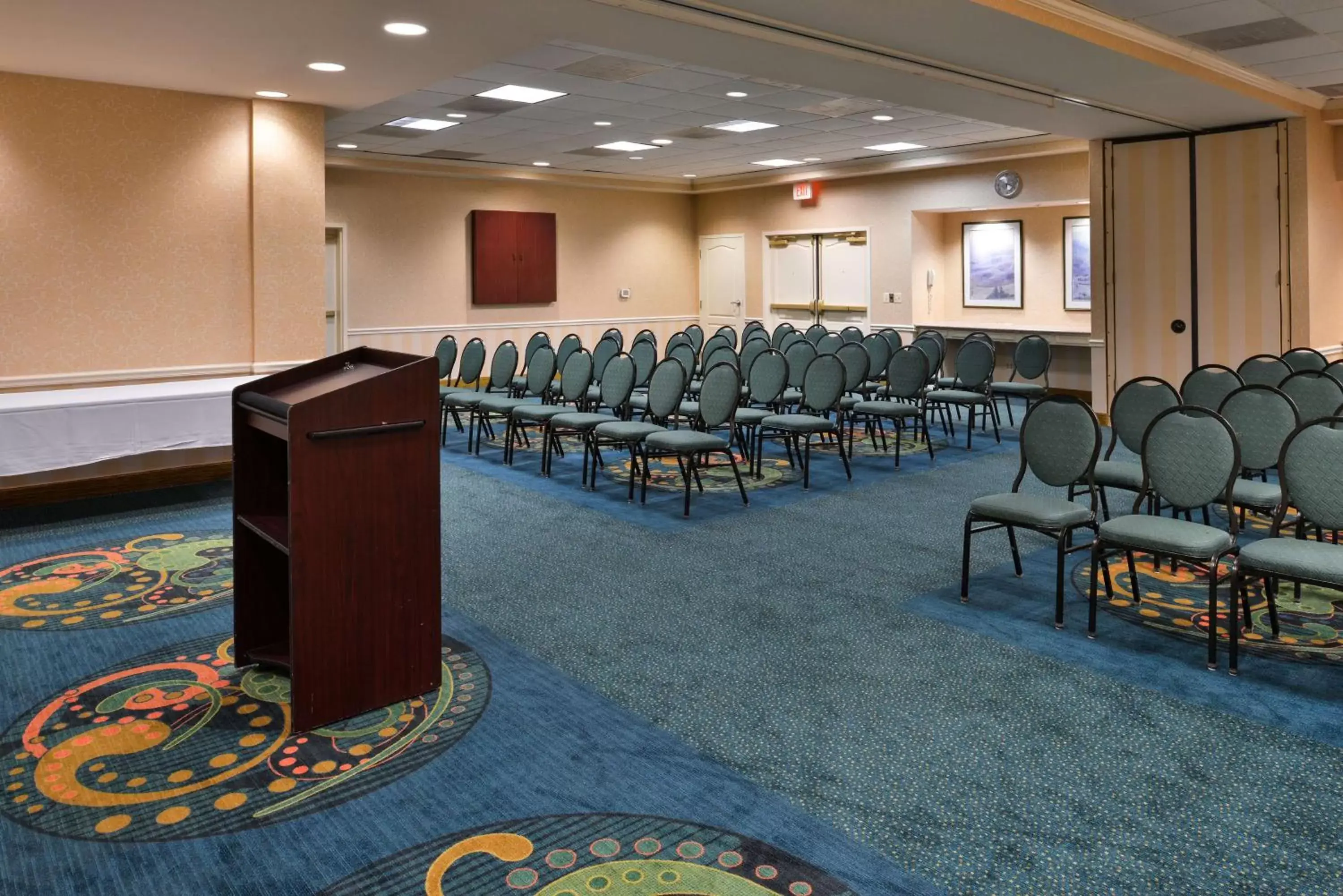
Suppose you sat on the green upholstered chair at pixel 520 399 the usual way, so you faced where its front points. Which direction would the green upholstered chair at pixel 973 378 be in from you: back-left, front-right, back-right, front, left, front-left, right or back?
back-left

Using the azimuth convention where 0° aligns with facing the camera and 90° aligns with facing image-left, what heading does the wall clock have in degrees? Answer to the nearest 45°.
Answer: approximately 0°

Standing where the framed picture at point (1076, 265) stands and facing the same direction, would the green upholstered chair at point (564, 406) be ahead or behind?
ahead

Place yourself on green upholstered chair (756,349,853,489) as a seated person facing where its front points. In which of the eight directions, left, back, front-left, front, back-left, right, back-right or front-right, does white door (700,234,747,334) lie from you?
back-right

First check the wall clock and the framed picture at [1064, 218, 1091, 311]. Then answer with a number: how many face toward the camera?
2

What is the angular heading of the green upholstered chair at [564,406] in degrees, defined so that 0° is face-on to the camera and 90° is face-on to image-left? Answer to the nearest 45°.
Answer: approximately 45°
